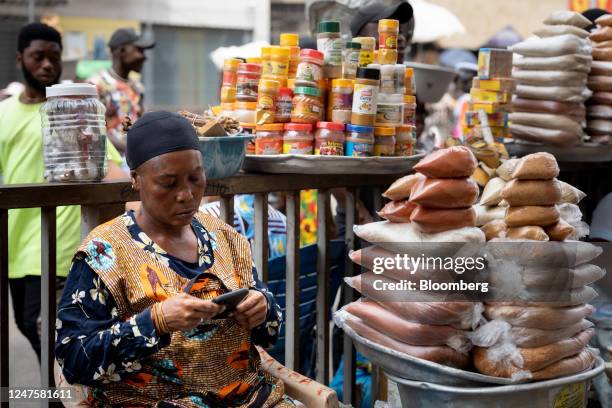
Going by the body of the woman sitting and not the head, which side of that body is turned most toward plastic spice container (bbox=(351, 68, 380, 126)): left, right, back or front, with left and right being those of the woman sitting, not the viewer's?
left

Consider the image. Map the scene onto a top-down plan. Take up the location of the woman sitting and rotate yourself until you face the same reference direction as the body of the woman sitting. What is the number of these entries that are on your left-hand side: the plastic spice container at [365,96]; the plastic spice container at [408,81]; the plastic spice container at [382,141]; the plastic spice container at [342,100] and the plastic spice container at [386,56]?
5

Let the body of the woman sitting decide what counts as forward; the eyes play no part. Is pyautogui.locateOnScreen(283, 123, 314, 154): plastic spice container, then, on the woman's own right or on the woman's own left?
on the woman's own left

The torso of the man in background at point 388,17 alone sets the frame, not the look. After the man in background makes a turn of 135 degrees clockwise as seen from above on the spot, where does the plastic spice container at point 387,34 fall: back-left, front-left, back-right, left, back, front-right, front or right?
back

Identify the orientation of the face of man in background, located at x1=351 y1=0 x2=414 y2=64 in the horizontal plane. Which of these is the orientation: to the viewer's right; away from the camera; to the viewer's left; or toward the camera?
toward the camera

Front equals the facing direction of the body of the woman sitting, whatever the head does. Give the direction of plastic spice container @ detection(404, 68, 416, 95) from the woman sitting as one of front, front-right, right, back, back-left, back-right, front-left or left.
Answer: left

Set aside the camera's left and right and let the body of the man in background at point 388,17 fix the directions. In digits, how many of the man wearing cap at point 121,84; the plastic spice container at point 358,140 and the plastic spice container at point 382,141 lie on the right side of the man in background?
1

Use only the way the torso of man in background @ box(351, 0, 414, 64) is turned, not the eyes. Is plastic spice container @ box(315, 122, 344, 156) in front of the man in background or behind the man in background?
in front
